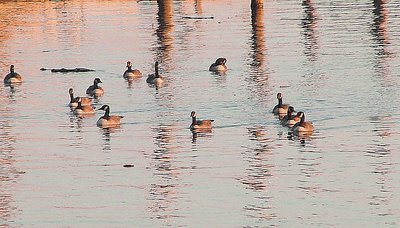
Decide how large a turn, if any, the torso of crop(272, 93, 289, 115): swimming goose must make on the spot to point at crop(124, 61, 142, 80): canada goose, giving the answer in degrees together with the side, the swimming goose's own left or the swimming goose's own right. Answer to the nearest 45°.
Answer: approximately 90° to the swimming goose's own right

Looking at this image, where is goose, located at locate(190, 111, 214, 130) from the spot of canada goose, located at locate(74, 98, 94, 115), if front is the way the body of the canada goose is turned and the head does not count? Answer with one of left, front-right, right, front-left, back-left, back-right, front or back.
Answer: back-left

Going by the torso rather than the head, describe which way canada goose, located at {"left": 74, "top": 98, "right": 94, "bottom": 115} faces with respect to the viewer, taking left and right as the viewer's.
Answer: facing to the left of the viewer

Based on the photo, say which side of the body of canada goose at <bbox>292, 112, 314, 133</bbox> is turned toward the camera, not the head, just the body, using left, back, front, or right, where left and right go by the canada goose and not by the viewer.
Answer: left

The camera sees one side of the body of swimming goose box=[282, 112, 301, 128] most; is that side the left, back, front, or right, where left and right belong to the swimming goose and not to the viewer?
left

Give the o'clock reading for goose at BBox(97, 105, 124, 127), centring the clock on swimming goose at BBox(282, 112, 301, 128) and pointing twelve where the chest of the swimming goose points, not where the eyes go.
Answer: The goose is roughly at 12 o'clock from the swimming goose.

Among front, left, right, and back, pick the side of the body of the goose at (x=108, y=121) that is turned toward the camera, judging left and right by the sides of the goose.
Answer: left

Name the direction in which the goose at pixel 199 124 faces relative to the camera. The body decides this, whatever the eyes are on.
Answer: to the viewer's left

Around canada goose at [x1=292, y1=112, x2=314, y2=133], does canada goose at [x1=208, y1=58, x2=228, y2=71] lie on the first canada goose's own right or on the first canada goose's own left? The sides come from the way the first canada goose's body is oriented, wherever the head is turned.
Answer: on the first canada goose's own right

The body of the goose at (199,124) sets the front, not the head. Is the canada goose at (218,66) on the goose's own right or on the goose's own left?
on the goose's own right
